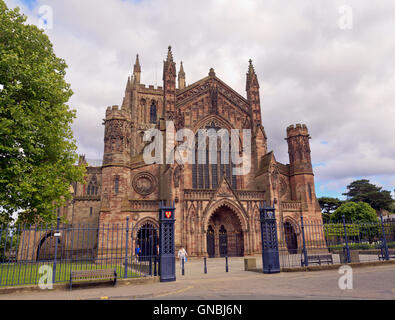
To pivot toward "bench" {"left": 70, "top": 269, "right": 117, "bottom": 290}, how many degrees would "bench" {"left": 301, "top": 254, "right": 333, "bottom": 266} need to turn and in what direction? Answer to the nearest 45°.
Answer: approximately 45° to its right

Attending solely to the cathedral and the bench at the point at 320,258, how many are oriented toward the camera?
2

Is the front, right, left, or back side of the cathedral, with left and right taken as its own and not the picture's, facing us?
front

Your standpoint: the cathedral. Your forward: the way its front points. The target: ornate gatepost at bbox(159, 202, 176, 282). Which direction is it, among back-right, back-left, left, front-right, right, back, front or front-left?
front

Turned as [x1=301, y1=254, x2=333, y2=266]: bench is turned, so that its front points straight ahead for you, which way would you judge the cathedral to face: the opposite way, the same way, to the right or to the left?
the same way

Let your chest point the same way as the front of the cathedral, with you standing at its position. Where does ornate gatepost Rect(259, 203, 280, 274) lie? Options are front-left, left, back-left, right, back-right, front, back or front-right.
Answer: front

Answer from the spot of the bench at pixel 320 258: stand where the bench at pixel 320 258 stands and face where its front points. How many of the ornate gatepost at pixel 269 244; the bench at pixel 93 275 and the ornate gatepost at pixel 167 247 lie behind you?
0

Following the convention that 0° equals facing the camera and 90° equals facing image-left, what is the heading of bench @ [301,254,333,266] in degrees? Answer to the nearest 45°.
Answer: approximately 0°

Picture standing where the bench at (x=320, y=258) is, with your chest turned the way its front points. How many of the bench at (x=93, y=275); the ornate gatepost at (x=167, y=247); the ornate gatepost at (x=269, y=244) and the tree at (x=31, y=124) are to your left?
0

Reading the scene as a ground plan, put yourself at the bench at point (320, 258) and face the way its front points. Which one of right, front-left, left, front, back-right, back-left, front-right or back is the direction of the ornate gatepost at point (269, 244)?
front-right

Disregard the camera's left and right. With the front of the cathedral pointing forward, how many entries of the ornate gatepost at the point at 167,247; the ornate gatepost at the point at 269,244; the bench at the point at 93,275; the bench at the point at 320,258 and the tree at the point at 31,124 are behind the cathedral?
0

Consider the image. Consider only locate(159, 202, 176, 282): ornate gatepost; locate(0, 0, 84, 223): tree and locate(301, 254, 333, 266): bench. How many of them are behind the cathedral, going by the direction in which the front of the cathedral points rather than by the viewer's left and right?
0

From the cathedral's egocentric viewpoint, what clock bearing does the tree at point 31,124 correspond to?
The tree is roughly at 1 o'clock from the cathedral.

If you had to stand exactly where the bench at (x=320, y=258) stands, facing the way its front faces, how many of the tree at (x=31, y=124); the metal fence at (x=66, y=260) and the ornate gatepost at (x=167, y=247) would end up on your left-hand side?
0

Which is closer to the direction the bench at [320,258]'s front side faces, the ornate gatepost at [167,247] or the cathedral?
the ornate gatepost

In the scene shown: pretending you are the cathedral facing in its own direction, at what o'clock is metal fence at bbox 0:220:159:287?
The metal fence is roughly at 1 o'clock from the cathedral.

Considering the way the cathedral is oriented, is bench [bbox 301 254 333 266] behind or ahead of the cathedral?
ahead

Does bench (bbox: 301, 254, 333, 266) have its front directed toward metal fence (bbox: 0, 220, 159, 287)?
no
